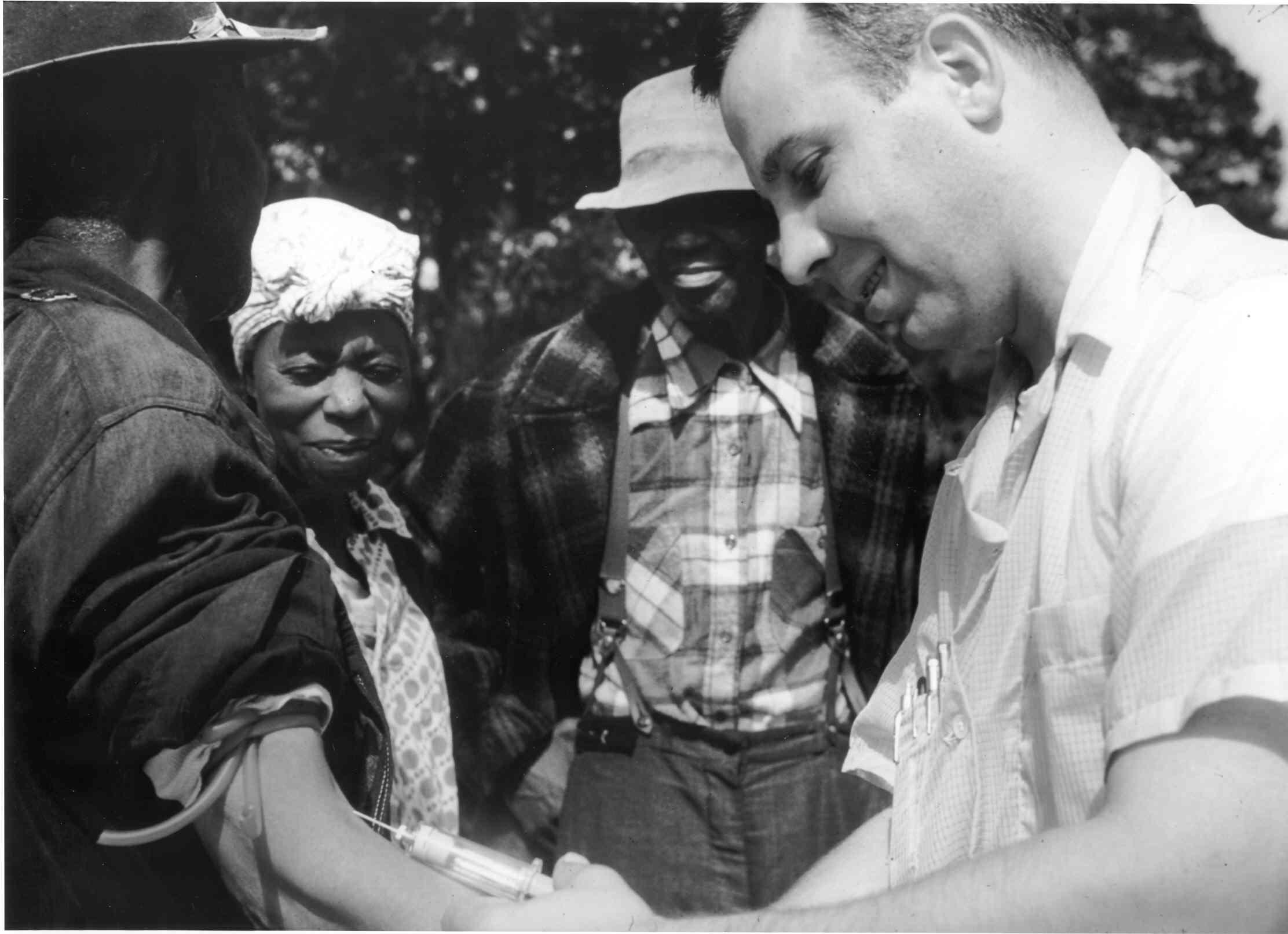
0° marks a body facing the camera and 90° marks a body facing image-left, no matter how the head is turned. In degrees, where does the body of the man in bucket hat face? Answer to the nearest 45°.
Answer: approximately 0°

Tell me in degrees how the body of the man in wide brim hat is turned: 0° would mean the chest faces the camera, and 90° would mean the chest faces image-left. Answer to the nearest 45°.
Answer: approximately 225°

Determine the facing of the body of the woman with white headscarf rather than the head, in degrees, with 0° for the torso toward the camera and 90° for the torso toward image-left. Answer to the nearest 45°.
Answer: approximately 0°

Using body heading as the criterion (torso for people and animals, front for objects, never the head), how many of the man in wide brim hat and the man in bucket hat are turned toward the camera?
1

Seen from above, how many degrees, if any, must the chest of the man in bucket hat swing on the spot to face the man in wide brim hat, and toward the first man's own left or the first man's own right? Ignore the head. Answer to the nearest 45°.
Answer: approximately 90° to the first man's own right

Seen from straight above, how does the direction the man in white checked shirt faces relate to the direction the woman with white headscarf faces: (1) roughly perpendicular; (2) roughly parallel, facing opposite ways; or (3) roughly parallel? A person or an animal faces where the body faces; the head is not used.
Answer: roughly perpendicular

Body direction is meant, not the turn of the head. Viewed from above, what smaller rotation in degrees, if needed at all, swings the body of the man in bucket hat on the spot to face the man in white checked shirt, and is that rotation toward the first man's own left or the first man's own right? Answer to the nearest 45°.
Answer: approximately 45° to the first man's own left

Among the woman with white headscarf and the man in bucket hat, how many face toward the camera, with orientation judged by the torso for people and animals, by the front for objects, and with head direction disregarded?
2

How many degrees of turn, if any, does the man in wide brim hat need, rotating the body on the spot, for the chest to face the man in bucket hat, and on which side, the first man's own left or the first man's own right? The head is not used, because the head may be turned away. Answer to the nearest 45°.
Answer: approximately 45° to the first man's own right

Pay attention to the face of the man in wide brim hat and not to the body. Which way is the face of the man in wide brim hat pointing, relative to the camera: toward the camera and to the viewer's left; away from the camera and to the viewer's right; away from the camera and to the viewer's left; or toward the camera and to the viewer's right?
away from the camera and to the viewer's right

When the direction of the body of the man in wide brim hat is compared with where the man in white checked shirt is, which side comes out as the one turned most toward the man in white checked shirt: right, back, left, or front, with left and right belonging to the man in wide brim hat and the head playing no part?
right
